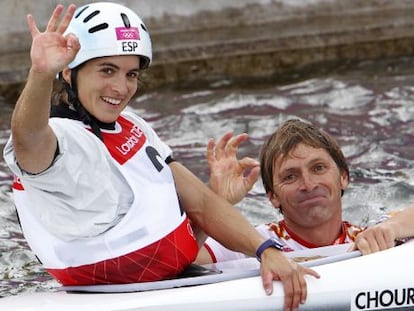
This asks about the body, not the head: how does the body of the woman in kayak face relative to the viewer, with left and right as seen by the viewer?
facing the viewer and to the right of the viewer
